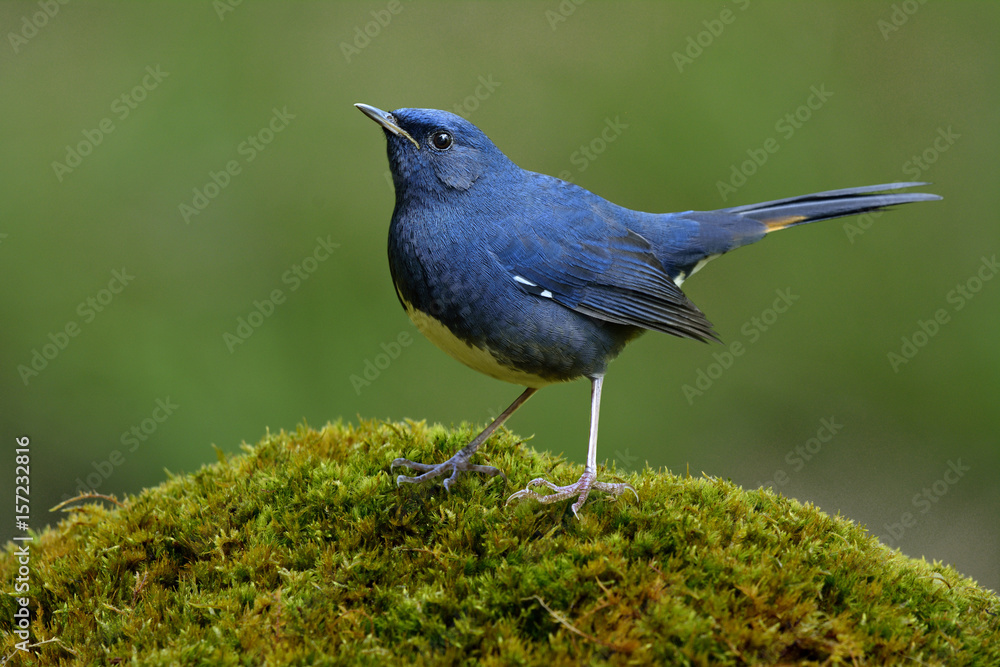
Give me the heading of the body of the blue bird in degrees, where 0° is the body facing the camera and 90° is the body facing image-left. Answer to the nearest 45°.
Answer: approximately 90°
